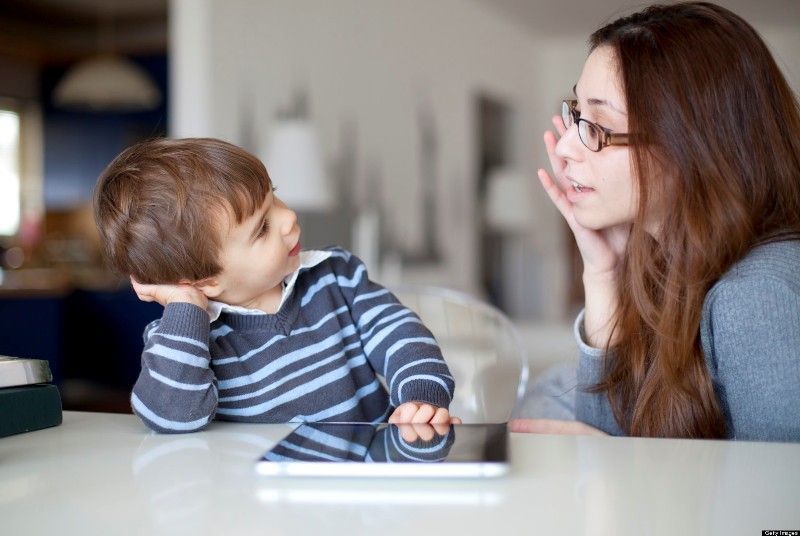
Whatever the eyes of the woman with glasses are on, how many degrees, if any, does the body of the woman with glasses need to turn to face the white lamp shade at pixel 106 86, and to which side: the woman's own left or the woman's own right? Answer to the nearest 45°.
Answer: approximately 45° to the woman's own right

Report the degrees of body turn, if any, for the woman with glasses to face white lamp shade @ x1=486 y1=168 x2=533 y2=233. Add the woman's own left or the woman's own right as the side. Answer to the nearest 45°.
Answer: approximately 90° to the woman's own right

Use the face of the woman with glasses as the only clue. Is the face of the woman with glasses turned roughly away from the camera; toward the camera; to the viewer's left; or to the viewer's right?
to the viewer's left

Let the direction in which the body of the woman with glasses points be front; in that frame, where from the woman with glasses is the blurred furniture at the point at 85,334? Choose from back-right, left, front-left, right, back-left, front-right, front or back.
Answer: front-right

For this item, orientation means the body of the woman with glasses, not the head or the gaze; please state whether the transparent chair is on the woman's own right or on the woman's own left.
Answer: on the woman's own right

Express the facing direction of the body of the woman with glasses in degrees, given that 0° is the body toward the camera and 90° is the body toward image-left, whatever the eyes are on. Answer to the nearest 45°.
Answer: approximately 90°

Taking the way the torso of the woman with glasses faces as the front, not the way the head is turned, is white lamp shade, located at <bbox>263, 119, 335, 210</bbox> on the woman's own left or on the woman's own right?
on the woman's own right

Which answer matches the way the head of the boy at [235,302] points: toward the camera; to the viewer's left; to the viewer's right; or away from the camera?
to the viewer's right
